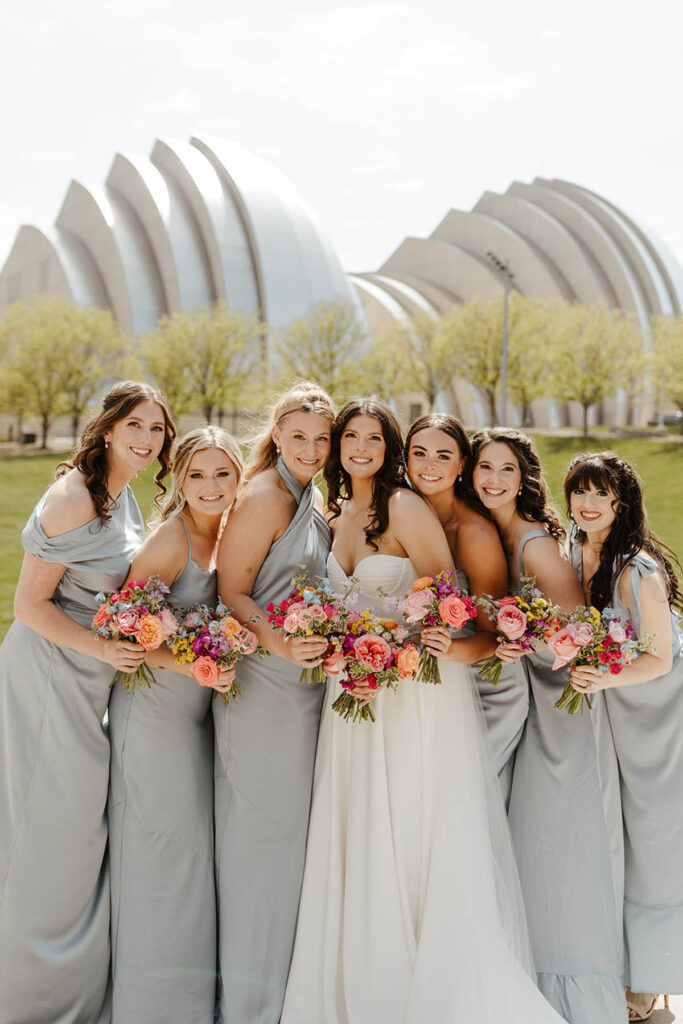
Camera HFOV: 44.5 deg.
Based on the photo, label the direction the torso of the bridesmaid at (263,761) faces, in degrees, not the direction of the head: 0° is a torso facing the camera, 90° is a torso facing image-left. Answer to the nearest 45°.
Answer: approximately 315°

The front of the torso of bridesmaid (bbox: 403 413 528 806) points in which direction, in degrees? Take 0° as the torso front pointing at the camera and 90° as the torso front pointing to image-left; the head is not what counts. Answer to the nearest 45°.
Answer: approximately 45°

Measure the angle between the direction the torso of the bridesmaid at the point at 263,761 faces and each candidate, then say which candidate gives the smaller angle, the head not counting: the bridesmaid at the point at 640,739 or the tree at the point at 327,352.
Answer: the bridesmaid

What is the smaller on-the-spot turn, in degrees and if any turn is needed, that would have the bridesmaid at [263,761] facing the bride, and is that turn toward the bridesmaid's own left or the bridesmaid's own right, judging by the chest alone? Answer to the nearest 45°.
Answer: approximately 45° to the bridesmaid's own left

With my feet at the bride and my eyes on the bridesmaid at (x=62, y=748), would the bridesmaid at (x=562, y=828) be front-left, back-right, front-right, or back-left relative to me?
back-right

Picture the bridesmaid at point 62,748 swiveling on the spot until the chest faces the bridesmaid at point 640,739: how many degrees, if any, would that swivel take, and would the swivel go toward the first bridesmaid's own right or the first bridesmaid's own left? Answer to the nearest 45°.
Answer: approximately 45° to the first bridesmaid's own left

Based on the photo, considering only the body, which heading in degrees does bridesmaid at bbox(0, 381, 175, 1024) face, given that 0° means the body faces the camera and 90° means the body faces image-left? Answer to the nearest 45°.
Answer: approximately 315°
